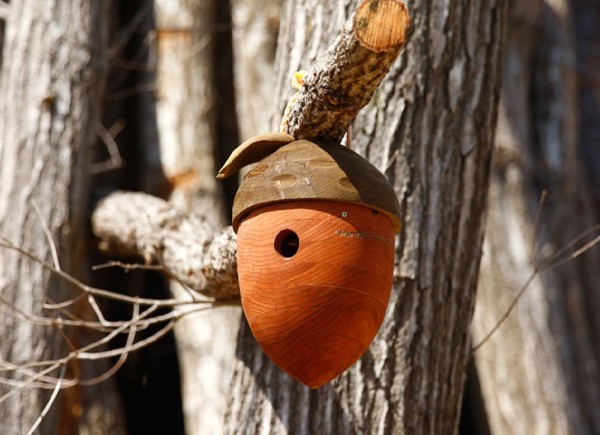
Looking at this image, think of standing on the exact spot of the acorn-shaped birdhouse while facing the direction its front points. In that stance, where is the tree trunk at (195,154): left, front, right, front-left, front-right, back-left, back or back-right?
back-right

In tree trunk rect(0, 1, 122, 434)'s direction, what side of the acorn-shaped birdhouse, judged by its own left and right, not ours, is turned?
right

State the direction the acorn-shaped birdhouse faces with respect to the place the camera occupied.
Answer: facing the viewer and to the left of the viewer

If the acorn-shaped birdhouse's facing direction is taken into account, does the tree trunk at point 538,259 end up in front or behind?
behind
